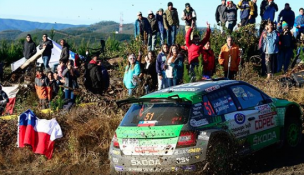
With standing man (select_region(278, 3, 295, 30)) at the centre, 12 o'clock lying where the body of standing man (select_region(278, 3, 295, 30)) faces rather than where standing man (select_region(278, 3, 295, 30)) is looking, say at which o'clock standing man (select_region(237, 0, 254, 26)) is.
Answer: standing man (select_region(237, 0, 254, 26)) is roughly at 2 o'clock from standing man (select_region(278, 3, 295, 30)).

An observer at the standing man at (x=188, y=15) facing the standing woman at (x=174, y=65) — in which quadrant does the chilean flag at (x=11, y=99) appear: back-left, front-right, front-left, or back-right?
front-right

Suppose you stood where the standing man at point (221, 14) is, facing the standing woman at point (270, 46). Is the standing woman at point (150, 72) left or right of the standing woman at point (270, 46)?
right

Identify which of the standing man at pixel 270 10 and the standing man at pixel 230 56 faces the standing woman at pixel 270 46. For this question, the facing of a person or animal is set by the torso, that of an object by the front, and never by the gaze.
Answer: the standing man at pixel 270 10

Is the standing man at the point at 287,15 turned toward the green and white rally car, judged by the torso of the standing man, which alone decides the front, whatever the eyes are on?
yes

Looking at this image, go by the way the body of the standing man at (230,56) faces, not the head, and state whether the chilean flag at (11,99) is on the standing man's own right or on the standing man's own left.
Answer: on the standing man's own right

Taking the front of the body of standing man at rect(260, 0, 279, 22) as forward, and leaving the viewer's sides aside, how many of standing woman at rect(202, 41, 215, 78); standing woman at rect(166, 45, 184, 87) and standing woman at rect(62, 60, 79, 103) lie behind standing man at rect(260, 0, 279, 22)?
0

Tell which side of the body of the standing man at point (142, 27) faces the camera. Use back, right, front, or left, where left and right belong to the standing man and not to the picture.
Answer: front

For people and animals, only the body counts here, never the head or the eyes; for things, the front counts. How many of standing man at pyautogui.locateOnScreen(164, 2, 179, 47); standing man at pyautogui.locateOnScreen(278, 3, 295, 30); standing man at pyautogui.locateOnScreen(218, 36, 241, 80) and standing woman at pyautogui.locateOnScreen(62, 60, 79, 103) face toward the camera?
4

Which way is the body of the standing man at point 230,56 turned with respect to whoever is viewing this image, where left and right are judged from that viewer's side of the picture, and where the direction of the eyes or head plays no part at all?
facing the viewer

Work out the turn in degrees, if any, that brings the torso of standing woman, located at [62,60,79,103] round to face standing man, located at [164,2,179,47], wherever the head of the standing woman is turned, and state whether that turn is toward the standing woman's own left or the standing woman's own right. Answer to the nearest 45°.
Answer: approximately 135° to the standing woman's own left

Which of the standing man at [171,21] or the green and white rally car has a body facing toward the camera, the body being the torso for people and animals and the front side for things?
the standing man

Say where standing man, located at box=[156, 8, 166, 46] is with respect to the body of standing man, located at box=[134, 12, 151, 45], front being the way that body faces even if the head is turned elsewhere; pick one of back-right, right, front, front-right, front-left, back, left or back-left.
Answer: left

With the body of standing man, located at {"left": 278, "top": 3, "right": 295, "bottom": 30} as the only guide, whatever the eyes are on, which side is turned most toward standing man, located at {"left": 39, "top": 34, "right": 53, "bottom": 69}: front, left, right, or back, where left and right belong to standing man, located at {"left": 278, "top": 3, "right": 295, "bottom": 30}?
right

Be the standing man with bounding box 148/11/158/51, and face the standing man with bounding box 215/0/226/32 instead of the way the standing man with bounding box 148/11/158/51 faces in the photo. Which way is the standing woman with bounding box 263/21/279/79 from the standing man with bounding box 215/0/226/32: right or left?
right

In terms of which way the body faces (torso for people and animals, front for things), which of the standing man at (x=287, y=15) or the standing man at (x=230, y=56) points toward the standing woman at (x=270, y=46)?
the standing man at (x=287, y=15)

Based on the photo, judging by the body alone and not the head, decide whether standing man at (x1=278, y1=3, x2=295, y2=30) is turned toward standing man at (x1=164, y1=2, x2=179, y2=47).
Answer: no
